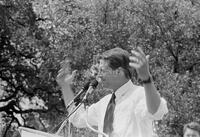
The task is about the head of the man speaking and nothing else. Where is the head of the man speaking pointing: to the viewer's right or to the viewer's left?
to the viewer's left

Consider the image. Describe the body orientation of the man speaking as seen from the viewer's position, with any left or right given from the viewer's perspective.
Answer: facing the viewer and to the left of the viewer
